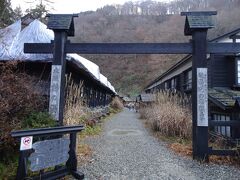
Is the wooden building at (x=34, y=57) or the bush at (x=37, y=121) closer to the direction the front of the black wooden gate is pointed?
the bush

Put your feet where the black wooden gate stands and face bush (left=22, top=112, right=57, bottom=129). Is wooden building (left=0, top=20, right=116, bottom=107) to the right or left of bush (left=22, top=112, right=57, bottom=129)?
right

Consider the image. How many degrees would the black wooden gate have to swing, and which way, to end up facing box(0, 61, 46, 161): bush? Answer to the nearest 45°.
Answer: approximately 90° to its right

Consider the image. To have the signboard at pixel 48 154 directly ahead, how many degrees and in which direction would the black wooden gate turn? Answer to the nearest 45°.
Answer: approximately 45° to its right

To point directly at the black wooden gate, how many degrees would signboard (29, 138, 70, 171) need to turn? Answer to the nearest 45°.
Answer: approximately 90° to its left

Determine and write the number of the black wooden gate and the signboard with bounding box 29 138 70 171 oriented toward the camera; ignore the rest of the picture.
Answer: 2

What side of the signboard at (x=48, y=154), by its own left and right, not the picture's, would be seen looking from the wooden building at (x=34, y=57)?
back

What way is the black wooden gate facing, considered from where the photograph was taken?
facing the viewer

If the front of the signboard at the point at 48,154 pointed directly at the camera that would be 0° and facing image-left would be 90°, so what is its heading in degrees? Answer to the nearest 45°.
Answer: approximately 0°
